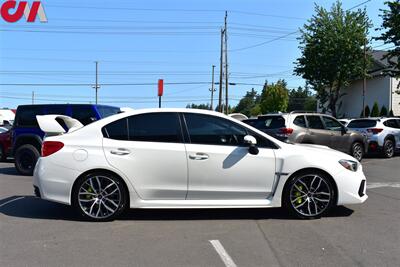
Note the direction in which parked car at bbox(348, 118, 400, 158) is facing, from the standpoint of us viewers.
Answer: facing away from the viewer and to the right of the viewer

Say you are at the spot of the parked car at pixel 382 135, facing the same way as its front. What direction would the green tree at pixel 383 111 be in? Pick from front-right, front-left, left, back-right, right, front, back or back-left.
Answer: front-left

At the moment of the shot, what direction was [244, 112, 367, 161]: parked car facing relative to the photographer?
facing away from the viewer and to the right of the viewer

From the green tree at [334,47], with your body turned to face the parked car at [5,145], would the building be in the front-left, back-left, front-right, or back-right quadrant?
back-left

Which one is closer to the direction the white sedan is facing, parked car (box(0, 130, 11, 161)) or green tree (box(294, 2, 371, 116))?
the green tree

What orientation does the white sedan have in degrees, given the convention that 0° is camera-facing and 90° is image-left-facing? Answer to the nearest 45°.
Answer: approximately 270°

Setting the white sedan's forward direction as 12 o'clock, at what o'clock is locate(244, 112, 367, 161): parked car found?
The parked car is roughly at 10 o'clock from the white sedan.

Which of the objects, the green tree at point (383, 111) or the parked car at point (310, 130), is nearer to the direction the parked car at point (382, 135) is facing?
the green tree

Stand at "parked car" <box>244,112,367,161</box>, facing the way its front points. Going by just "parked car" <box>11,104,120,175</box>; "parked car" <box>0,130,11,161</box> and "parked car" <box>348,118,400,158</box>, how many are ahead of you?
1
